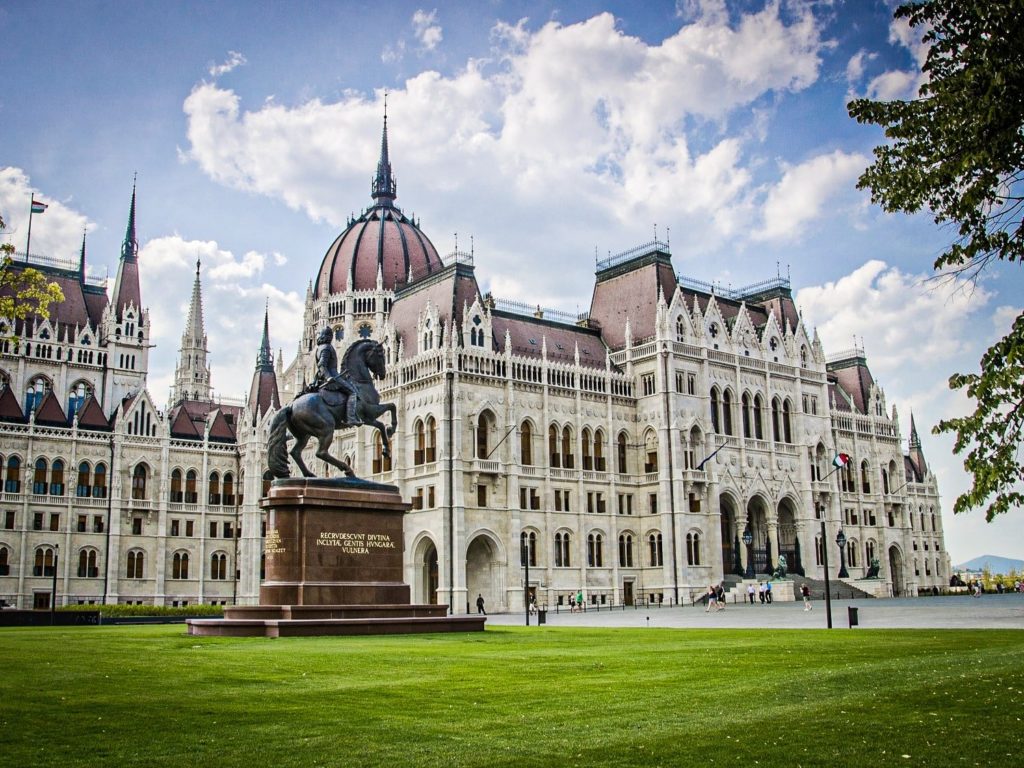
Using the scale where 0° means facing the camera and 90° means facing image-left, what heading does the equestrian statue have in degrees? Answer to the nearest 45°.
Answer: approximately 270°
